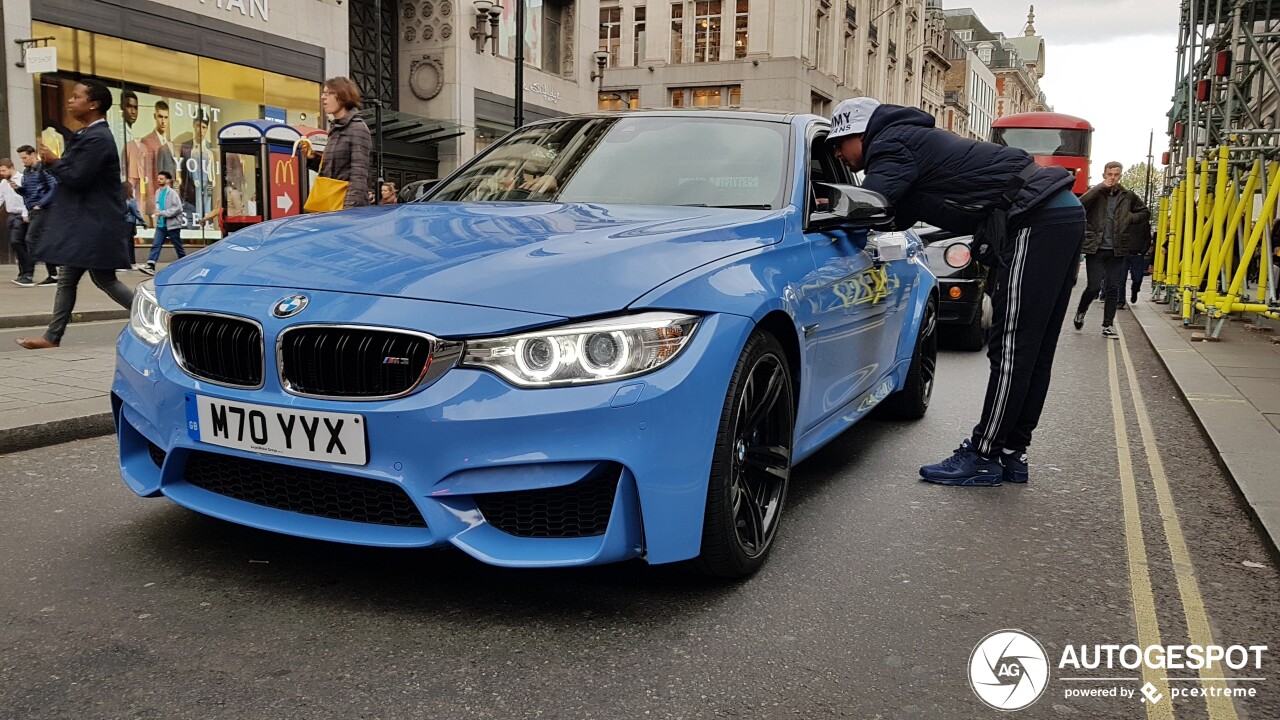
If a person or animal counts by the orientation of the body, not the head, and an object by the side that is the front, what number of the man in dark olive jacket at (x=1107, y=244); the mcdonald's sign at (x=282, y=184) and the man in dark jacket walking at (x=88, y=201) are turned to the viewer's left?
1

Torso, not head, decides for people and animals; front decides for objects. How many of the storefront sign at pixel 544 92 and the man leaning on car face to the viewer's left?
1

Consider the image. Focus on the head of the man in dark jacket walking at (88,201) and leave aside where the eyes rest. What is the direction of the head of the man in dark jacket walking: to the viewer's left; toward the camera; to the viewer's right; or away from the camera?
to the viewer's left

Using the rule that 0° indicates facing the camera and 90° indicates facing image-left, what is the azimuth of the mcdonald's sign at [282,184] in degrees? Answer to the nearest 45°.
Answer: approximately 315°

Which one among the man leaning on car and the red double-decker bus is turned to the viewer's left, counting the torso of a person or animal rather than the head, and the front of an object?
the man leaning on car

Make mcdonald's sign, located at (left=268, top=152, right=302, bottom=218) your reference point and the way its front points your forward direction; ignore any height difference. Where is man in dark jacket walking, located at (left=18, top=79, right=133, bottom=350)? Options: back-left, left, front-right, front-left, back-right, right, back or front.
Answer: front-right

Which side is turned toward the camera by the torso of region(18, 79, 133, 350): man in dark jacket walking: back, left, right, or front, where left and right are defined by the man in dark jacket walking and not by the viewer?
left

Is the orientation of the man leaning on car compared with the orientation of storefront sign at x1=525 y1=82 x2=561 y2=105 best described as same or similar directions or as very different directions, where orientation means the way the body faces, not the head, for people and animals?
very different directions

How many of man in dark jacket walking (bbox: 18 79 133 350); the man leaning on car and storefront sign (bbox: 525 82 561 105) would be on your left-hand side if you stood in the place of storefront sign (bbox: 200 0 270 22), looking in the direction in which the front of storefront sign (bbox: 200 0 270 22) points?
1

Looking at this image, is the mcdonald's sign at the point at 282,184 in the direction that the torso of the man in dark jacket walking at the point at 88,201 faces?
no

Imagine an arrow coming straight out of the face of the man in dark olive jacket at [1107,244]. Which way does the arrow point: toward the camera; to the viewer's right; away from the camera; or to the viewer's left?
toward the camera

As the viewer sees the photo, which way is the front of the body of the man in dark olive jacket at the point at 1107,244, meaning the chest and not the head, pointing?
toward the camera

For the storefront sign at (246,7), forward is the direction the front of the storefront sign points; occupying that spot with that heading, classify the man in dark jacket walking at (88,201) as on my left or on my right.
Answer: on my right

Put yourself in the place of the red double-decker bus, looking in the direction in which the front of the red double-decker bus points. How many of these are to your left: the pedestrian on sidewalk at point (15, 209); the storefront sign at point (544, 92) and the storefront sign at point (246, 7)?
0

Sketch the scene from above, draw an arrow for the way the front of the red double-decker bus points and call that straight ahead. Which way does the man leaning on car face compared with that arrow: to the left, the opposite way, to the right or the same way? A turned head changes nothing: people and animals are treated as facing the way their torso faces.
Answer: to the right

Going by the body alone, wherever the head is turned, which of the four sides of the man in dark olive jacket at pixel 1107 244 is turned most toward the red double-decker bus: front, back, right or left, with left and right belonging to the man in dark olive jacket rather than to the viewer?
back

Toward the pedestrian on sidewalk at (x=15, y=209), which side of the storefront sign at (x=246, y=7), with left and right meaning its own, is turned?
right

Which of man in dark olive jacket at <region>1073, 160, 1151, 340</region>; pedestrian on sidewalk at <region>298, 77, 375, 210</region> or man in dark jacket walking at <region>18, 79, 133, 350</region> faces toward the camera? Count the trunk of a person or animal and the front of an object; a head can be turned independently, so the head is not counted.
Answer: the man in dark olive jacket

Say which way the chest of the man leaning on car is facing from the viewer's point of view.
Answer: to the viewer's left

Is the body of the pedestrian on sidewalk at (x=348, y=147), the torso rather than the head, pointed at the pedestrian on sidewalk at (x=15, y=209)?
no
